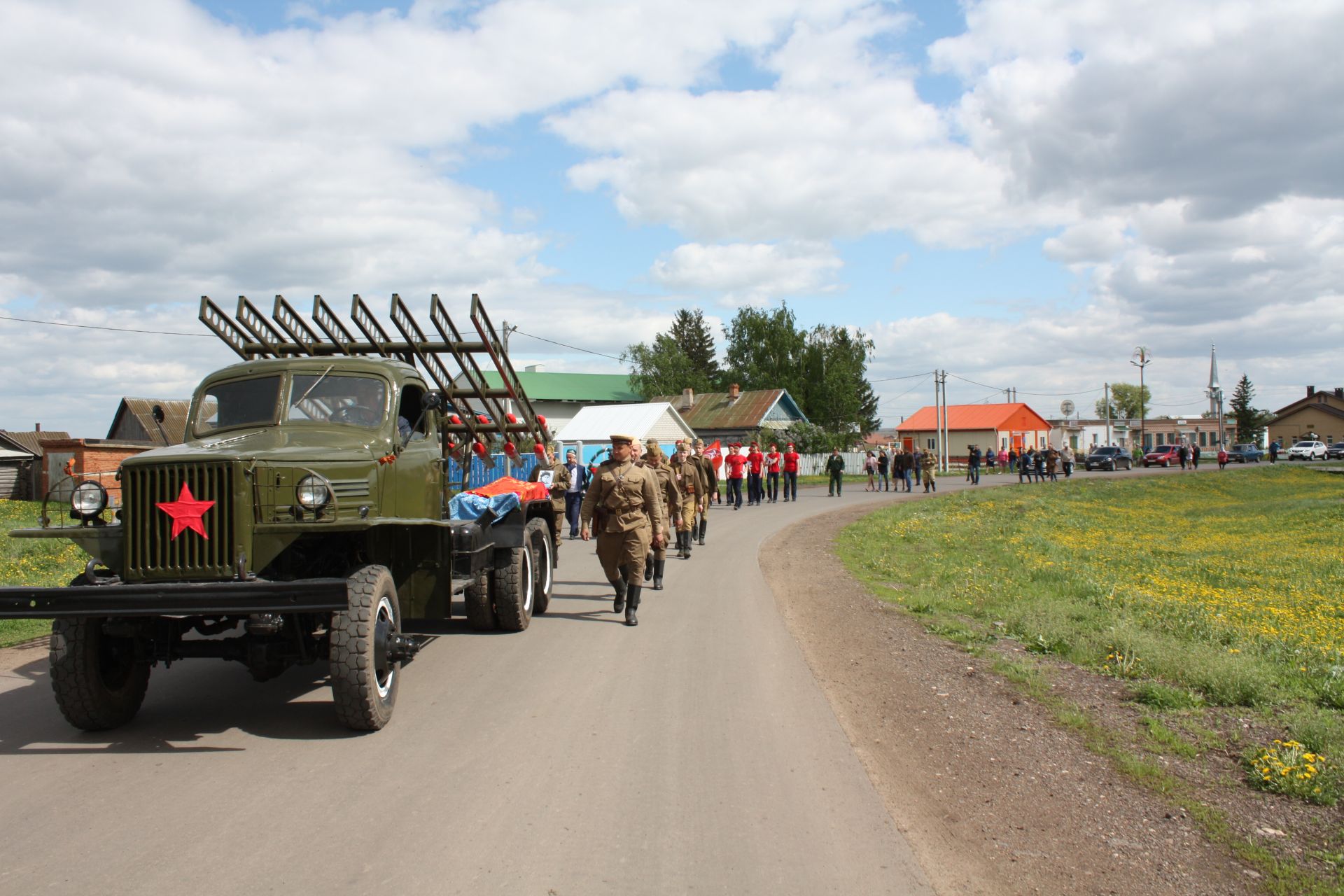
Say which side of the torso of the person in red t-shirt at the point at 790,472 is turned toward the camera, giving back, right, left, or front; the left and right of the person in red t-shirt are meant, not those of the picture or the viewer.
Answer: front

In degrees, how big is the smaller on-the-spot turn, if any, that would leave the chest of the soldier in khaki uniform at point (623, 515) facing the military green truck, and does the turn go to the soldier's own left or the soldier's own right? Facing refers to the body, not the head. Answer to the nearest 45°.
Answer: approximately 45° to the soldier's own right

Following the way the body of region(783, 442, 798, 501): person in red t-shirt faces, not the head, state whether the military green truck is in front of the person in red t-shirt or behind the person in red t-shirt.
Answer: in front

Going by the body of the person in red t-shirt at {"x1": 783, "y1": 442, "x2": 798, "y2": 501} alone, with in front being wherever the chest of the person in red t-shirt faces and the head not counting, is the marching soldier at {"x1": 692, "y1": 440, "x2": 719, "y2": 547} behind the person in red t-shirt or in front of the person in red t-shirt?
in front

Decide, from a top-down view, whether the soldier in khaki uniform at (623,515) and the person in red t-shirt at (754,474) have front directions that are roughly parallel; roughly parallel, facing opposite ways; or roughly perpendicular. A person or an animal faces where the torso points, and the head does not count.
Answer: roughly parallel

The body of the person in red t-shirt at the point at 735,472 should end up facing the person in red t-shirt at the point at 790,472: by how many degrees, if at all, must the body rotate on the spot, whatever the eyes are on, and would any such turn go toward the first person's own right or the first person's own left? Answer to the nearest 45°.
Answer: approximately 135° to the first person's own left

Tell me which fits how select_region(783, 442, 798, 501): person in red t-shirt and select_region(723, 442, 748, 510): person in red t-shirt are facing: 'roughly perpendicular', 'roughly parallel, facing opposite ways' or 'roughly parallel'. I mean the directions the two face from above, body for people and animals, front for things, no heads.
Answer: roughly parallel

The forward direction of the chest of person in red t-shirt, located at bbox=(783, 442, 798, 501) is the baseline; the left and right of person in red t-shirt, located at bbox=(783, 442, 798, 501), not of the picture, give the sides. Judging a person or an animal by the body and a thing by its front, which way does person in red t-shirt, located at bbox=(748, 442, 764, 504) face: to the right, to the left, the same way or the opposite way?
the same way

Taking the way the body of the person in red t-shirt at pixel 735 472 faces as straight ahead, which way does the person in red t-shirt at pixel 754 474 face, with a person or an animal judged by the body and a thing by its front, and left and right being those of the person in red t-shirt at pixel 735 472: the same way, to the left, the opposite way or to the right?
the same way

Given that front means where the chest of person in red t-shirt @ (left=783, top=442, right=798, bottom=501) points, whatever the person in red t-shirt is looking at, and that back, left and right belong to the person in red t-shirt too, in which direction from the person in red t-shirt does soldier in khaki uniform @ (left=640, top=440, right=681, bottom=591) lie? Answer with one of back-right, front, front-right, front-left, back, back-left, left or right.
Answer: front

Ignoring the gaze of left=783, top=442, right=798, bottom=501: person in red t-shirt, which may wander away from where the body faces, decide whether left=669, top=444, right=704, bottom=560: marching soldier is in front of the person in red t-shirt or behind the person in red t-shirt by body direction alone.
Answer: in front

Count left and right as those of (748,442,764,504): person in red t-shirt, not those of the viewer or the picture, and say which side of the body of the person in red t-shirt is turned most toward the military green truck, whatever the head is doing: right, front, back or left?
front

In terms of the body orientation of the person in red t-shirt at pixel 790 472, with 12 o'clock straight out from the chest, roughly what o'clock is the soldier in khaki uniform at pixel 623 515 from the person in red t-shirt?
The soldier in khaki uniform is roughly at 12 o'clock from the person in red t-shirt.

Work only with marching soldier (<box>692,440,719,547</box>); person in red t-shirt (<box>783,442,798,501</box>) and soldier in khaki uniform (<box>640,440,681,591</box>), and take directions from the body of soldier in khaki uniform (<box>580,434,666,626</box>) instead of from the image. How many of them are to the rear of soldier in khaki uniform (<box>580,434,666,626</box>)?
3

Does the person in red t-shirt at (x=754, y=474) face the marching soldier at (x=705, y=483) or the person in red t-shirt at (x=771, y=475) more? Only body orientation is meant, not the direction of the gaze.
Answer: the marching soldier

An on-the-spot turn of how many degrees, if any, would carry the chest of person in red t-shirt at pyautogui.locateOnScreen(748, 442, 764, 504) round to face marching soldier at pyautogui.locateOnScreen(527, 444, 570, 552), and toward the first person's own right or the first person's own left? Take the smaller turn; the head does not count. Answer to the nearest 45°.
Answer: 0° — they already face them

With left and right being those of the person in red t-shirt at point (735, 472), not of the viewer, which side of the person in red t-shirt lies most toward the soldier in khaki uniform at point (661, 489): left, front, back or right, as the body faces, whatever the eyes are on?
front

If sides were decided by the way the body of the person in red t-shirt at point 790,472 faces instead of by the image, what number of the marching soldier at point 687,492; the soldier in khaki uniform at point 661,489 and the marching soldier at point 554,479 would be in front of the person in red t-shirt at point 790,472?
3

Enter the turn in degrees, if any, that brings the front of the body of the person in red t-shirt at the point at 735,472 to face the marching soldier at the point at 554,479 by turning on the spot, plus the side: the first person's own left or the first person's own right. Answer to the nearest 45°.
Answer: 0° — they already face them

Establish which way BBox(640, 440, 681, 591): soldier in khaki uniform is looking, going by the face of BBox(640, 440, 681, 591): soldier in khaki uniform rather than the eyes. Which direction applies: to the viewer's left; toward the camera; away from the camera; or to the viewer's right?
toward the camera
